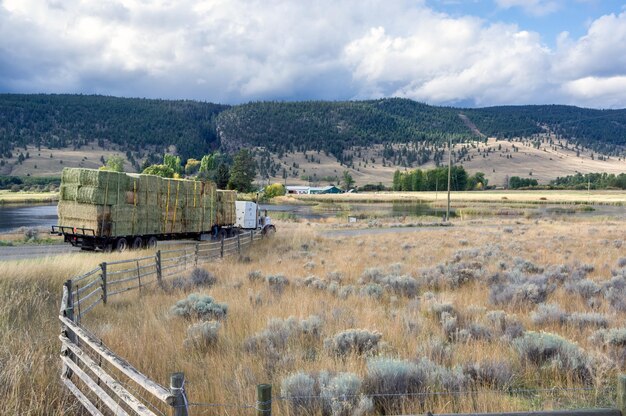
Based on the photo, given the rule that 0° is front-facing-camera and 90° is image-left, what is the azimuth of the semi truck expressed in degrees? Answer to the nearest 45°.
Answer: approximately 225°

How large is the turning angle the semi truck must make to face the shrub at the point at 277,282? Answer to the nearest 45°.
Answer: approximately 135° to its right

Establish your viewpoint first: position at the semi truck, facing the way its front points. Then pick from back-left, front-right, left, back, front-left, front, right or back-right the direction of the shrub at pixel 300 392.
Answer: back-right

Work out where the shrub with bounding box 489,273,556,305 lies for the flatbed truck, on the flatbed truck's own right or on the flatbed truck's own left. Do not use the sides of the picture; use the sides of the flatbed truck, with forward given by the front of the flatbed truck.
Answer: on the flatbed truck's own right

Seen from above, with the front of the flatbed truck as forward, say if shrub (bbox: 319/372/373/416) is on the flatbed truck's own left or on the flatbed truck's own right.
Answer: on the flatbed truck's own right

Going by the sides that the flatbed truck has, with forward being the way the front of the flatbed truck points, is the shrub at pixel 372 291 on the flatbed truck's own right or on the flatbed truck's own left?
on the flatbed truck's own right

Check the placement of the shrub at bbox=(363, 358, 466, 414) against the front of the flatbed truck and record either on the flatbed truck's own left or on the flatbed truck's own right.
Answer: on the flatbed truck's own right

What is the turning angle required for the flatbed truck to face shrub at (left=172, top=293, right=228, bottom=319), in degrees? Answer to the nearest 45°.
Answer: approximately 135° to its right

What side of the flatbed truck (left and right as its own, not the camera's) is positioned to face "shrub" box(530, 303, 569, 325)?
right

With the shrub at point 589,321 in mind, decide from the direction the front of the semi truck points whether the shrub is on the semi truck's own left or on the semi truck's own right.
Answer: on the semi truck's own right

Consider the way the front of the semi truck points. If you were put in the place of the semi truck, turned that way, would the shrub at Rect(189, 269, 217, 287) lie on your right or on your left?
on your right

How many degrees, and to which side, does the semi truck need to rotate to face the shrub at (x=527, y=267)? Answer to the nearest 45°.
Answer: approximately 90° to its right
